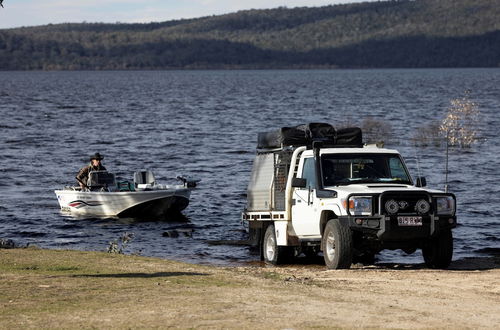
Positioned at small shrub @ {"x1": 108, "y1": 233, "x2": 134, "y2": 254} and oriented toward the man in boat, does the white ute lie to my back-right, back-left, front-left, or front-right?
back-right

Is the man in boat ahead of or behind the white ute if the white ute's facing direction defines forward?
behind

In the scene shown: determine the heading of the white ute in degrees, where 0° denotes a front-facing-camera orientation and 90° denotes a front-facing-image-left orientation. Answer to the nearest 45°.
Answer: approximately 315°
